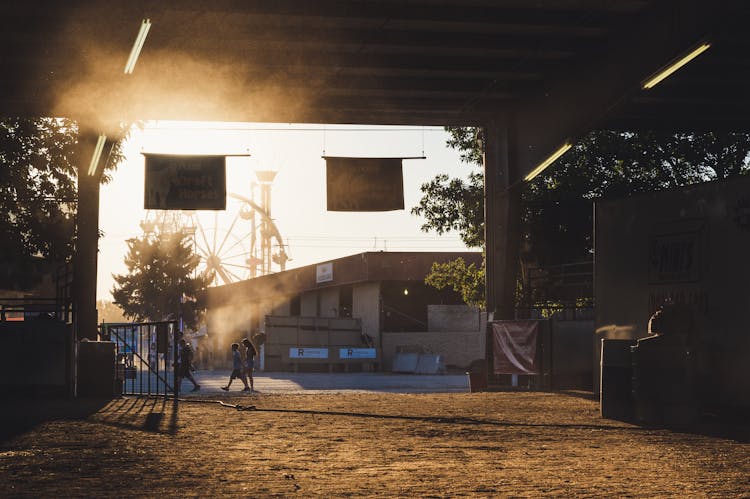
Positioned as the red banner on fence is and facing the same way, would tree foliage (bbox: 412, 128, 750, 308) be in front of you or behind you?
behind

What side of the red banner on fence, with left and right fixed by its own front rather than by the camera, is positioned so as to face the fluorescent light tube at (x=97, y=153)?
right

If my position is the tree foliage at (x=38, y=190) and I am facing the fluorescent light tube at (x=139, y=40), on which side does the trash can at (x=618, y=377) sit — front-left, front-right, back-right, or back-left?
front-left

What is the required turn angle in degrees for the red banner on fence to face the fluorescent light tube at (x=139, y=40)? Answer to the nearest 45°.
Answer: approximately 45° to its right

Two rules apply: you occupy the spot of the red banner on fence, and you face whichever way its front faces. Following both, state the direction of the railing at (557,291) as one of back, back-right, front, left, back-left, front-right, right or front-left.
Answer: back

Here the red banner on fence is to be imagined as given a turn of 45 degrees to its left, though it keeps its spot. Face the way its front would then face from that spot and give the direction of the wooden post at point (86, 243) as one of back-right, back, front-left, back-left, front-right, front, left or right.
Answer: back-right

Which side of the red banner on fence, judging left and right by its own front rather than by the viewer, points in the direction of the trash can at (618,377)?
front

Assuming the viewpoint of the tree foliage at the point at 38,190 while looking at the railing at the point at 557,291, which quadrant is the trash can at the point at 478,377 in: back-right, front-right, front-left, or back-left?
front-right

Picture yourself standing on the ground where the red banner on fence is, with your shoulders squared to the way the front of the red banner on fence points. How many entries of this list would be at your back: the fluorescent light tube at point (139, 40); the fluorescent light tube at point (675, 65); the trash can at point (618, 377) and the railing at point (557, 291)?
1

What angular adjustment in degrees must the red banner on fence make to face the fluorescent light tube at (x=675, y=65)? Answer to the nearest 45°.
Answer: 0° — it already faces it

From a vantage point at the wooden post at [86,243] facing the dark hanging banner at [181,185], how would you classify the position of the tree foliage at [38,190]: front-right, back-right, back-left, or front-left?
back-left

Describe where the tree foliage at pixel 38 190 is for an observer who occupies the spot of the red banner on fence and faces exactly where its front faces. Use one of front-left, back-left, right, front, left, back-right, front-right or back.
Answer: right

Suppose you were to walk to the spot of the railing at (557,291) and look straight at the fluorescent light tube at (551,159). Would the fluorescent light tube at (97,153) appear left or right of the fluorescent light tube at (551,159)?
right

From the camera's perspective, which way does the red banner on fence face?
toward the camera
